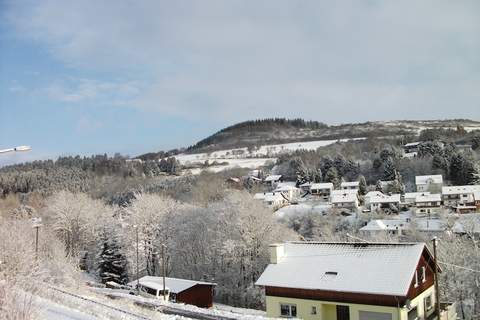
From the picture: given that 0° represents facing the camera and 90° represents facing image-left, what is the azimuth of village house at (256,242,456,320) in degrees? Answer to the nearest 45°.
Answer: approximately 0°

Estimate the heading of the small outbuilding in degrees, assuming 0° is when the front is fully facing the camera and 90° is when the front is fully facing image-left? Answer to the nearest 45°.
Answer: approximately 45°

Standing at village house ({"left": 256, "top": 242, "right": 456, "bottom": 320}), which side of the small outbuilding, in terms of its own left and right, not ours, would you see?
left

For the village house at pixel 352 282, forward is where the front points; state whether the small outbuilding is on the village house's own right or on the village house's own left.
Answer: on the village house's own right
